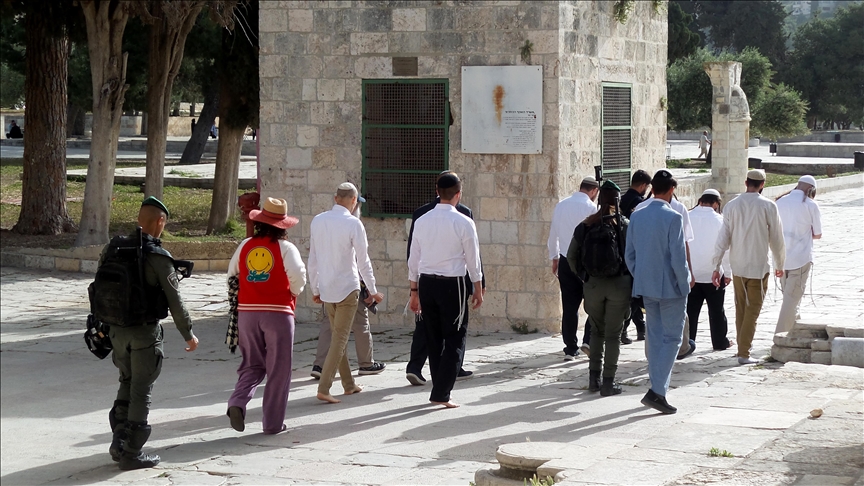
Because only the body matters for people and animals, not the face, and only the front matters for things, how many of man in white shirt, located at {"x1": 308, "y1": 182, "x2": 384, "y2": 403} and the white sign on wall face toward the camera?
1

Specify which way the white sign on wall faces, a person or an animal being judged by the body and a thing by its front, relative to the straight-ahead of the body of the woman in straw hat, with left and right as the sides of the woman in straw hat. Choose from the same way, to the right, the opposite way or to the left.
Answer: the opposite way

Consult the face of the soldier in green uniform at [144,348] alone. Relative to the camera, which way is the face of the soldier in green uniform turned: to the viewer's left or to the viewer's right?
to the viewer's right

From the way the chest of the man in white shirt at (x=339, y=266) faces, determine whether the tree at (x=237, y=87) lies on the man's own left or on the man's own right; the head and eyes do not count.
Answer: on the man's own left

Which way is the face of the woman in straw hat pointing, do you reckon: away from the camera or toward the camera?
away from the camera

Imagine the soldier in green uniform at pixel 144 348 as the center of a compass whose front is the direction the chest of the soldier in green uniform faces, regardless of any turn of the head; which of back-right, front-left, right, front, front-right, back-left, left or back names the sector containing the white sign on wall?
front

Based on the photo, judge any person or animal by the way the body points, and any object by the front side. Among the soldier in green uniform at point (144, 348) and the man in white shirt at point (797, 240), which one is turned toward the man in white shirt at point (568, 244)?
the soldier in green uniform

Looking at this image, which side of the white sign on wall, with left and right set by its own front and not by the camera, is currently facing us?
front

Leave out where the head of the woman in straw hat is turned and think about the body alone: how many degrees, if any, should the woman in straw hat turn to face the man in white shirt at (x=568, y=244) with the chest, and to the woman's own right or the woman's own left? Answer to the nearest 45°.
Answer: approximately 45° to the woman's own right

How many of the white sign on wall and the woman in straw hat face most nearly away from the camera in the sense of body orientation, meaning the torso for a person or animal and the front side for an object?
1

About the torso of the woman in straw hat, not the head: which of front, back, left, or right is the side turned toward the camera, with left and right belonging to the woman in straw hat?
back

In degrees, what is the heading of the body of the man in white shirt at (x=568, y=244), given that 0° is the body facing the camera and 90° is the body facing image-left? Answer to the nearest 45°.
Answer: approximately 225°

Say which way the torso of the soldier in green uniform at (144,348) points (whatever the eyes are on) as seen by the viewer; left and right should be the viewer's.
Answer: facing away from the viewer and to the right of the viewer

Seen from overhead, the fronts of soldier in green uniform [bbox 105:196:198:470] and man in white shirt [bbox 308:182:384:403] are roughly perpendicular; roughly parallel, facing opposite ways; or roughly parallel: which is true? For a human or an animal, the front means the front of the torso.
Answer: roughly parallel

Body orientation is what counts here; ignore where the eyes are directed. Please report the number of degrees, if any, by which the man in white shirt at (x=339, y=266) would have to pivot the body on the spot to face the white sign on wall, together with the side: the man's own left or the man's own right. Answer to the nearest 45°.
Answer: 0° — they already face it

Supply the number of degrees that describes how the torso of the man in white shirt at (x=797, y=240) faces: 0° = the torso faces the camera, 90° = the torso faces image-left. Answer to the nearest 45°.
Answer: approximately 225°

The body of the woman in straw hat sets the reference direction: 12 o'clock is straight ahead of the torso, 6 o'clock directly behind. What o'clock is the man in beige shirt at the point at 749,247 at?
The man in beige shirt is roughly at 2 o'clock from the woman in straw hat.
